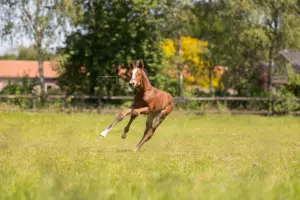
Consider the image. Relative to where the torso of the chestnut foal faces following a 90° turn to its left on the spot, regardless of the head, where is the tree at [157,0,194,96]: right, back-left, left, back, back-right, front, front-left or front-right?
back-left

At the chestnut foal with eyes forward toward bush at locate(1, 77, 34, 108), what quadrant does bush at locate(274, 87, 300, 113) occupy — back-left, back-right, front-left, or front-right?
front-right

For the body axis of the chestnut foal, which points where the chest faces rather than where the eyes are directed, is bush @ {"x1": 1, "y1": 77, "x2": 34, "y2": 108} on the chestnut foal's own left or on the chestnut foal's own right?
on the chestnut foal's own right

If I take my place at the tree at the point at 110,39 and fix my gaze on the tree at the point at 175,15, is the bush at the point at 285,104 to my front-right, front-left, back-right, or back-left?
front-right

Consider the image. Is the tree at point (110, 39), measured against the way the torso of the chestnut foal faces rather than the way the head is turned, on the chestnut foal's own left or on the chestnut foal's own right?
on the chestnut foal's own right
